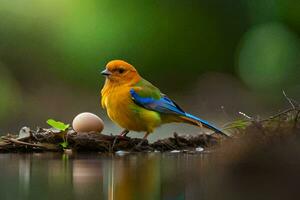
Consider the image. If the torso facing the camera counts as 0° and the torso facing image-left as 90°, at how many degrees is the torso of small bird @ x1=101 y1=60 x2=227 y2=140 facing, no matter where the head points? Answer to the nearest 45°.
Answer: approximately 90°
